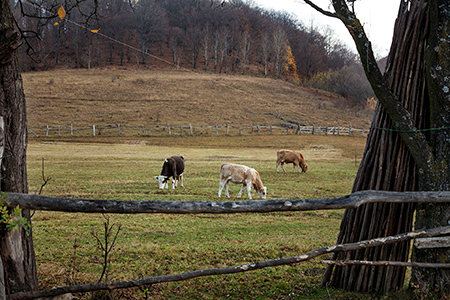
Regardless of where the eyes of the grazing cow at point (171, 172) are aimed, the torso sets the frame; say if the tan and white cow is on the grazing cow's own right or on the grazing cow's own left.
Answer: on the grazing cow's own left

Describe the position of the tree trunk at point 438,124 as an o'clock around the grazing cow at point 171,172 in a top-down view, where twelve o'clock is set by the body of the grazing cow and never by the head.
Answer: The tree trunk is roughly at 10 o'clock from the grazing cow.

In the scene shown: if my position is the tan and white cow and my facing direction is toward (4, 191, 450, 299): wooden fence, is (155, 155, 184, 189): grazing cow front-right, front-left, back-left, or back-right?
back-right

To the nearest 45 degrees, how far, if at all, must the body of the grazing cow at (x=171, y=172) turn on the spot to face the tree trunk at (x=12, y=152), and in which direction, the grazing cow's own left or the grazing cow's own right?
approximately 45° to the grazing cow's own left

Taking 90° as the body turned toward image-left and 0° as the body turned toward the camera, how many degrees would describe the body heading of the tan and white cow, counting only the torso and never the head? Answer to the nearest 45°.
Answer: approximately 270°

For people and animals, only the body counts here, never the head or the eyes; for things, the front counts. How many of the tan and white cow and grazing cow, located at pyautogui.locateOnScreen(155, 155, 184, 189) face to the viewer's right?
1

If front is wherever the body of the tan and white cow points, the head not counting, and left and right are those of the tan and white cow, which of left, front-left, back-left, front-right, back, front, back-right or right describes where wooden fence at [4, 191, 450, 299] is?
right

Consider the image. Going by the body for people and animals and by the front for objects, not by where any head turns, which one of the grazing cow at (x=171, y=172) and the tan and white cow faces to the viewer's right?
the tan and white cow

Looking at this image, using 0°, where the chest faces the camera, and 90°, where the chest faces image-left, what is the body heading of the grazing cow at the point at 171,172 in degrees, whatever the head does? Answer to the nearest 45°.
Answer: approximately 45°

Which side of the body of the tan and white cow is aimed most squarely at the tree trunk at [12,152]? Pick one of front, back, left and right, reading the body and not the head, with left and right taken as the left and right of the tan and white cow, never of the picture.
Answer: right

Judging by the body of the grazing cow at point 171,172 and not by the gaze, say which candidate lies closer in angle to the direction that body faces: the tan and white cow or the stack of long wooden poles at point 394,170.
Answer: the stack of long wooden poles
